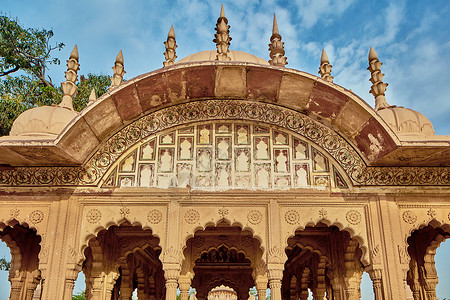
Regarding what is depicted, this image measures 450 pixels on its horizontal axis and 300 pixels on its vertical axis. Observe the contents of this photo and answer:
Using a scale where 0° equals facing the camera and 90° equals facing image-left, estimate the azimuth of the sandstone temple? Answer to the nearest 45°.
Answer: approximately 0°

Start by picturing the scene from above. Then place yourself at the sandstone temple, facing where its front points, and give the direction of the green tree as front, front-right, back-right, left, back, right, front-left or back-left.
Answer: back-right
